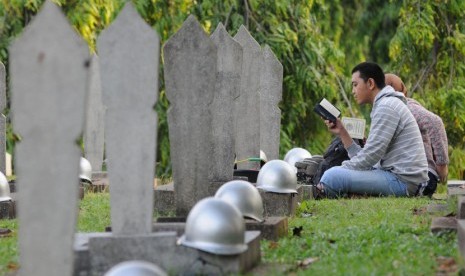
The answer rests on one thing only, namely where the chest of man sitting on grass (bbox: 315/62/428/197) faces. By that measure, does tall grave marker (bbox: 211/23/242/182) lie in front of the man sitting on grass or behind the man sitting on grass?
in front

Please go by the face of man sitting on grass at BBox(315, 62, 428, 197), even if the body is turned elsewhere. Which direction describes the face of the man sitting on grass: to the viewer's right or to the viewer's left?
to the viewer's left

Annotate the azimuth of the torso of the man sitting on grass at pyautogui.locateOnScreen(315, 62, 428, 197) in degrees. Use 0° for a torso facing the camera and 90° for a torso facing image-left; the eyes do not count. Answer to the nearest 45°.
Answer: approximately 90°

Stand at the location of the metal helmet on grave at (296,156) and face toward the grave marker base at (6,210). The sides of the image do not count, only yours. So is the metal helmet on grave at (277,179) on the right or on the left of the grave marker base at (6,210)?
left
